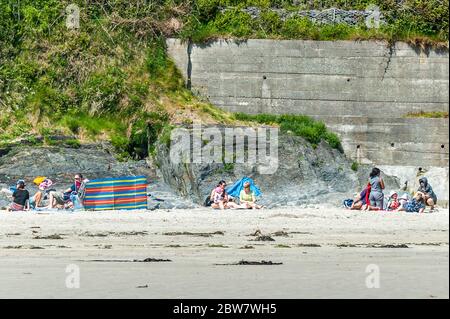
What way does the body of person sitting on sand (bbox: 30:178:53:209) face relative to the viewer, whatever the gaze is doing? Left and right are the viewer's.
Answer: facing the viewer and to the left of the viewer

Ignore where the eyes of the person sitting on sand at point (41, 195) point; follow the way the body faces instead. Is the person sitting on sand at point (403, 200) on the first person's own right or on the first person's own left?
on the first person's own left

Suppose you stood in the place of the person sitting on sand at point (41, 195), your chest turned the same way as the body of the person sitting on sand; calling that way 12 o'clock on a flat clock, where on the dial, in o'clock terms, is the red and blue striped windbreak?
The red and blue striped windbreak is roughly at 8 o'clock from the person sitting on sand.
